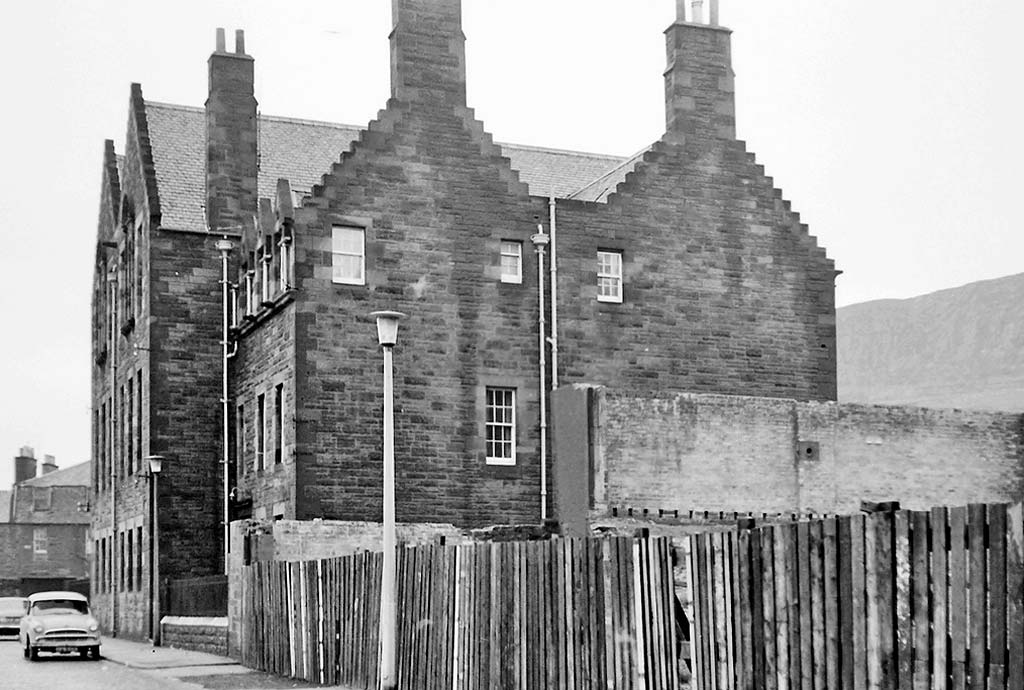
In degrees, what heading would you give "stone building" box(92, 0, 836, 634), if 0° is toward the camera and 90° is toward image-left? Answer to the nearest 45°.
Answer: approximately 90°

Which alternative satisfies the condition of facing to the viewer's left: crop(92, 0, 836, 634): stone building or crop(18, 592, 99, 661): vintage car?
the stone building

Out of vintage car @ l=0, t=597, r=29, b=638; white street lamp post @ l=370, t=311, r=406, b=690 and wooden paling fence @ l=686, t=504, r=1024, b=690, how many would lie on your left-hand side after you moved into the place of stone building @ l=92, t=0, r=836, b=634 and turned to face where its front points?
2

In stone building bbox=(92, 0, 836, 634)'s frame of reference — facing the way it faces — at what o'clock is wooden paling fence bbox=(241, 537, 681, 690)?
The wooden paling fence is roughly at 9 o'clock from the stone building.

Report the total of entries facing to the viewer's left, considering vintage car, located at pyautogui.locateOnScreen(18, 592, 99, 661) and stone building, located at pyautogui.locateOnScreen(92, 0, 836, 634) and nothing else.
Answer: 1

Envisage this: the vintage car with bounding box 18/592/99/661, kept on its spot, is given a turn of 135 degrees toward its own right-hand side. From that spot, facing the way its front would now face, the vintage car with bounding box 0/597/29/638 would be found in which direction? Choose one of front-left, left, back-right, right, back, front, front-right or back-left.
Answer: front-right

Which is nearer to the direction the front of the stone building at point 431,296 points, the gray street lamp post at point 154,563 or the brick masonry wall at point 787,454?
the gray street lamp post

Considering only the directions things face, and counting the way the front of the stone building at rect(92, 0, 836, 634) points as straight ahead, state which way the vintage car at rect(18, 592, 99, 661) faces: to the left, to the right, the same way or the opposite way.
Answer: to the left

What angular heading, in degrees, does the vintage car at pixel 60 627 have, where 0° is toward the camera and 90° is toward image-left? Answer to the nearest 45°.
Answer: approximately 0°

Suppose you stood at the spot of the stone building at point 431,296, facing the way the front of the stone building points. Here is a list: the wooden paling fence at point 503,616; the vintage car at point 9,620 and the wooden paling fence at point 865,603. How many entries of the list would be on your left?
2

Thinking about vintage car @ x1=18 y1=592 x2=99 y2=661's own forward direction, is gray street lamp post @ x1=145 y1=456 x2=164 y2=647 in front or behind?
behind

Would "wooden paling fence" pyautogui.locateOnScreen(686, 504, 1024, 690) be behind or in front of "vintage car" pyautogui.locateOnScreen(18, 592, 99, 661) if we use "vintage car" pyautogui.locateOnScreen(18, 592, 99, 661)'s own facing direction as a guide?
in front
